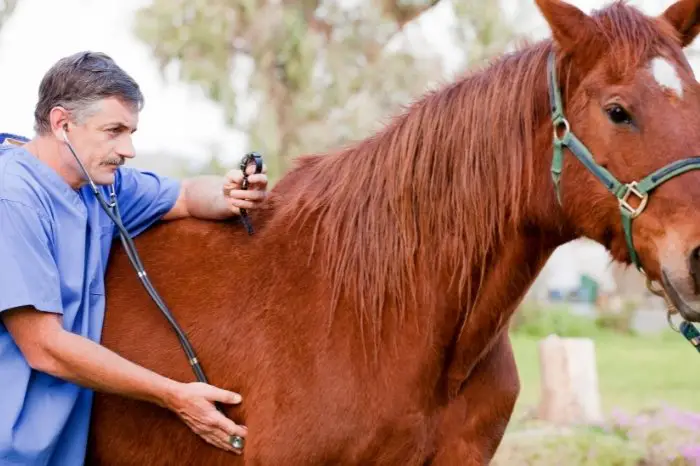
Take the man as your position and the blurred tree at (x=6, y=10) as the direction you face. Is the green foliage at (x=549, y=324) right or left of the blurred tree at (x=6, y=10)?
right

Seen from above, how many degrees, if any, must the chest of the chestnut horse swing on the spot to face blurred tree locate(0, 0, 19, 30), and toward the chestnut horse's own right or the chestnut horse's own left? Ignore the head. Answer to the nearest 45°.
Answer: approximately 180°

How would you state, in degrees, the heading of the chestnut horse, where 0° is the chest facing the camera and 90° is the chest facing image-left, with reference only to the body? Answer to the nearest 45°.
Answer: approximately 315°

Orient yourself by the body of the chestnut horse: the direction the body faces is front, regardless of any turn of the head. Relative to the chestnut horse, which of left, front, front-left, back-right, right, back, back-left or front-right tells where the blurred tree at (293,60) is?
back-left

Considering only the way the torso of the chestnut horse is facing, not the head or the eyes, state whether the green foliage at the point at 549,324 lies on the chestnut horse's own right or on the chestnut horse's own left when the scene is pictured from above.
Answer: on the chestnut horse's own left
